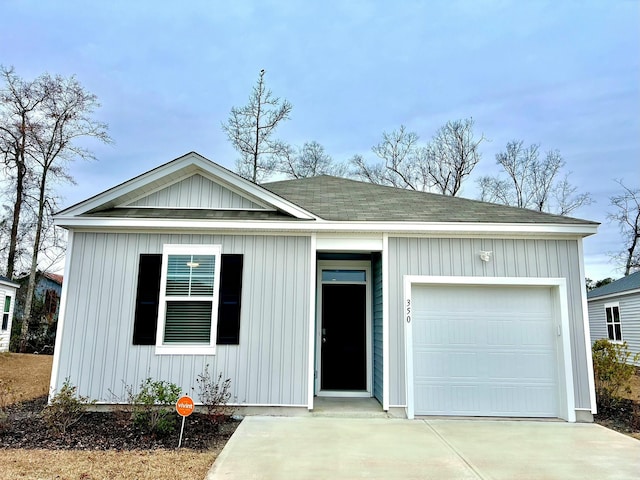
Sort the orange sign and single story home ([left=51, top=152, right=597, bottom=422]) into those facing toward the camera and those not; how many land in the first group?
2

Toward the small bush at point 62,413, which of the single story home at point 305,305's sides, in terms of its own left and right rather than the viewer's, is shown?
right

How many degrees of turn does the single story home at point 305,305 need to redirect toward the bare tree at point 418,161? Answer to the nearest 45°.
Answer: approximately 180°

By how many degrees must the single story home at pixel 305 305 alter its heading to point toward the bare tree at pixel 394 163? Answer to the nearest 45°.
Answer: approximately 180°

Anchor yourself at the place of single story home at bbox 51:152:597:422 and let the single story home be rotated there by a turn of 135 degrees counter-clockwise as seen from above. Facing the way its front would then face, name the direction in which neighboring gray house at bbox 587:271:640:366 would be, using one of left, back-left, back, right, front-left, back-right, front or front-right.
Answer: front

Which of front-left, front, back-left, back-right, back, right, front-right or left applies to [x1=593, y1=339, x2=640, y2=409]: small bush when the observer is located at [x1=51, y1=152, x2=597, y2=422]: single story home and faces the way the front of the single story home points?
left

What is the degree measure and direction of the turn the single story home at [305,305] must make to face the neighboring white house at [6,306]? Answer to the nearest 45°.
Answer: approximately 135° to its right

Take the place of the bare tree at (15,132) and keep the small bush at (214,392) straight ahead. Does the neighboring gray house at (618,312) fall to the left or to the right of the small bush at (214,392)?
left

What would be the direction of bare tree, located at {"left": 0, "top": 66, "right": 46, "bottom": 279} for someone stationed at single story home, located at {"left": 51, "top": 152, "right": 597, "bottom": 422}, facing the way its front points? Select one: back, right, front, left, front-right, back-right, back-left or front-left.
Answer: back-right

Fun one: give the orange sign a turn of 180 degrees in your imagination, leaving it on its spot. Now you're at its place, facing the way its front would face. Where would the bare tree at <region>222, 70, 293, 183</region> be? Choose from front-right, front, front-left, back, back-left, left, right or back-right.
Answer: front

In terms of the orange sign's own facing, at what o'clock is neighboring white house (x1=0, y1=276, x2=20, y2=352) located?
The neighboring white house is roughly at 5 o'clock from the orange sign.

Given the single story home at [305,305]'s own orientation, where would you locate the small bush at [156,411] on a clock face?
The small bush is roughly at 2 o'clock from the single story home.

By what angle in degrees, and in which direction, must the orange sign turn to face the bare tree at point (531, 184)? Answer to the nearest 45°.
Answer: approximately 135° to its left
